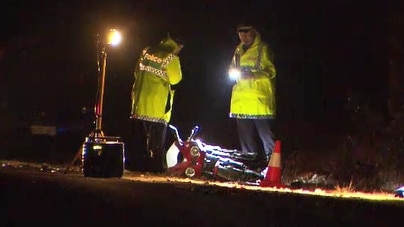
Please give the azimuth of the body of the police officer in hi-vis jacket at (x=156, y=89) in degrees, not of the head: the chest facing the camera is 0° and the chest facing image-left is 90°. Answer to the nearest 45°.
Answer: approximately 225°

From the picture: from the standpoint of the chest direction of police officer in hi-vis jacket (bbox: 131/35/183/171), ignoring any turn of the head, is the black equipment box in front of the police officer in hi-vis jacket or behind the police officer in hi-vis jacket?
behind

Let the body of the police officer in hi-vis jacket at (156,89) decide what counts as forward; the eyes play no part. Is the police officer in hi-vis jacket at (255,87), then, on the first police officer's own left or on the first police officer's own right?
on the first police officer's own right

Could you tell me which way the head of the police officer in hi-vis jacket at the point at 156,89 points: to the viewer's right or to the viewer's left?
to the viewer's right

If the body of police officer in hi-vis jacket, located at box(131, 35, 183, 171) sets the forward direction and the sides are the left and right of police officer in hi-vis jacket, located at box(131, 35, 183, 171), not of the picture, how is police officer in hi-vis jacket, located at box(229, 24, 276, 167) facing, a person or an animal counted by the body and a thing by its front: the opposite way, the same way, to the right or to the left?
the opposite way

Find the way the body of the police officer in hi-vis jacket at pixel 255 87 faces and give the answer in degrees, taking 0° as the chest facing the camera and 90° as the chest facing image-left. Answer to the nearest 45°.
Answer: approximately 45°

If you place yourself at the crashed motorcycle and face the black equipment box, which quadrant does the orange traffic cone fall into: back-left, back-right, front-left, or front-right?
back-left

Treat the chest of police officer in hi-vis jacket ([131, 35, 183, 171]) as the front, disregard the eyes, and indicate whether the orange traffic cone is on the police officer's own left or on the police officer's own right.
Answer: on the police officer's own right
